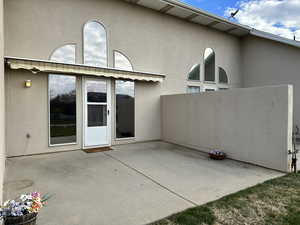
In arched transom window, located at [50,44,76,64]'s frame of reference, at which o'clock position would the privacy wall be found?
The privacy wall is roughly at 10 o'clock from the arched transom window.

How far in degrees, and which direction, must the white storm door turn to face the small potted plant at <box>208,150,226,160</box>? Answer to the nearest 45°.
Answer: approximately 45° to its left

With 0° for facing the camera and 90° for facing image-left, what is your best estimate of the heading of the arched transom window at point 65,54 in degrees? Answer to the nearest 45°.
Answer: approximately 0°

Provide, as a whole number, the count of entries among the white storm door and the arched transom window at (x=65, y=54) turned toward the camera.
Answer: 2

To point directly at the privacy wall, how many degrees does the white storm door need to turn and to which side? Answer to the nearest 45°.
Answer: approximately 45° to its left

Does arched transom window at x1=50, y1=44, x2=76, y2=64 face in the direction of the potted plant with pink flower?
yes

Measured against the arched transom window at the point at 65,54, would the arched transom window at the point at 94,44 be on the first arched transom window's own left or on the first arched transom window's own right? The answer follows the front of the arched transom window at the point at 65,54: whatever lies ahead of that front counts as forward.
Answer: on the first arched transom window's own left
